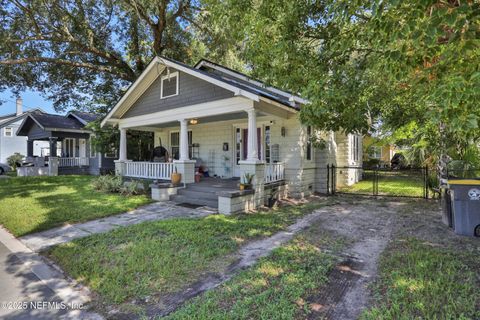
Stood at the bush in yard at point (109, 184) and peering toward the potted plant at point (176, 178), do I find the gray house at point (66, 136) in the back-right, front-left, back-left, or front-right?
back-left

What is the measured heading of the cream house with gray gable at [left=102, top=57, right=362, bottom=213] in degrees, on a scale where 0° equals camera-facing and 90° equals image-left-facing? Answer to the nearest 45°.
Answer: approximately 45°

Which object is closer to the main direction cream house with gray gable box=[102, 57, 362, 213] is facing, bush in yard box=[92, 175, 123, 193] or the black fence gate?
the bush in yard

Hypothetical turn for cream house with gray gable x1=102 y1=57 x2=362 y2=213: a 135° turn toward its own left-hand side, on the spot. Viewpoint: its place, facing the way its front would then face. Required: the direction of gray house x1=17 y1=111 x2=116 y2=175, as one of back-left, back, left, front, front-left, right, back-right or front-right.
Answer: back-left

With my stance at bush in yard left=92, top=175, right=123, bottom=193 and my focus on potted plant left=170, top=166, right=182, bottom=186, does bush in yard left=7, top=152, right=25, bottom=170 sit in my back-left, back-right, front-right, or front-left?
back-left

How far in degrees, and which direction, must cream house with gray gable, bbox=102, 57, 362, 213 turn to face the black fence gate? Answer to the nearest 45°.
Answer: approximately 135° to its left

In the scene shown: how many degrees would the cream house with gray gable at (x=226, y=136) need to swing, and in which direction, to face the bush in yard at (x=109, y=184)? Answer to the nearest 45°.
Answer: approximately 45° to its right

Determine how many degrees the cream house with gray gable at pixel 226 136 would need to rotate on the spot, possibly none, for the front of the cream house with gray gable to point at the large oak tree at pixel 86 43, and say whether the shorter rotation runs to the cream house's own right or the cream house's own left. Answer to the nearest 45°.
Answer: approximately 90° to the cream house's own right

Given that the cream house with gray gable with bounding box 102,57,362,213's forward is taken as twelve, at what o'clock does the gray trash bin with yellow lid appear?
The gray trash bin with yellow lid is roughly at 9 o'clock from the cream house with gray gable.

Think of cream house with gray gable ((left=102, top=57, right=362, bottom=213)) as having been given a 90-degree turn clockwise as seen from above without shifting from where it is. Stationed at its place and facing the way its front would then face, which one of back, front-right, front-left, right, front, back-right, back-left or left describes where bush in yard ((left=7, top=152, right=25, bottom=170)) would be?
front
